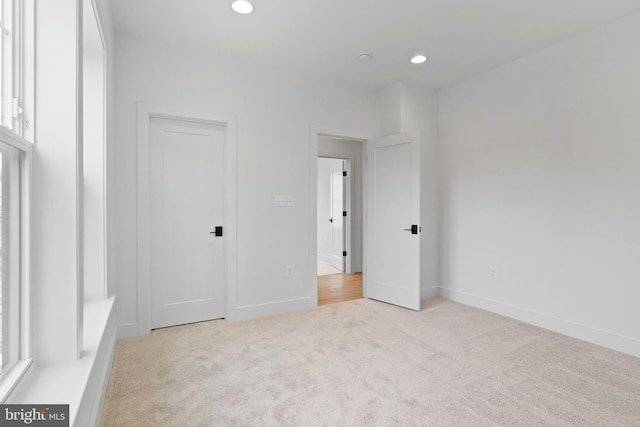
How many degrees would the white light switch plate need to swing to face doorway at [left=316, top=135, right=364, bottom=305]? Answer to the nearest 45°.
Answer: approximately 135° to its left

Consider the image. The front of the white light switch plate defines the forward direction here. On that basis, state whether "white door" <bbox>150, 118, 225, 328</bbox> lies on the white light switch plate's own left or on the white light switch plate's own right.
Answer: on the white light switch plate's own right

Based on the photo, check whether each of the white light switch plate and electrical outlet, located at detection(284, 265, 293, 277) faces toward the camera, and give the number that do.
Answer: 2

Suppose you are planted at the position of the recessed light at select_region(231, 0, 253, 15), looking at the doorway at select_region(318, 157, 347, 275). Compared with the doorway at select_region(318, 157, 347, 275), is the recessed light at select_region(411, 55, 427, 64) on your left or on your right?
right

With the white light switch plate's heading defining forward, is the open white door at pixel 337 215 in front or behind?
behind

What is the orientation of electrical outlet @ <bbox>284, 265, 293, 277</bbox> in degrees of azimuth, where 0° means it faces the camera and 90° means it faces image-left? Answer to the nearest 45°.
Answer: approximately 0°

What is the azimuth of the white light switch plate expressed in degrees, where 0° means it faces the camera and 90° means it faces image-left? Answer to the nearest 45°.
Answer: approximately 0°

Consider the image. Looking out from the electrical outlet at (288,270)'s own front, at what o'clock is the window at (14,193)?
The window is roughly at 1 o'clock from the electrical outlet.

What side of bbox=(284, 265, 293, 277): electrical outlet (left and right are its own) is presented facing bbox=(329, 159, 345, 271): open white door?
back
